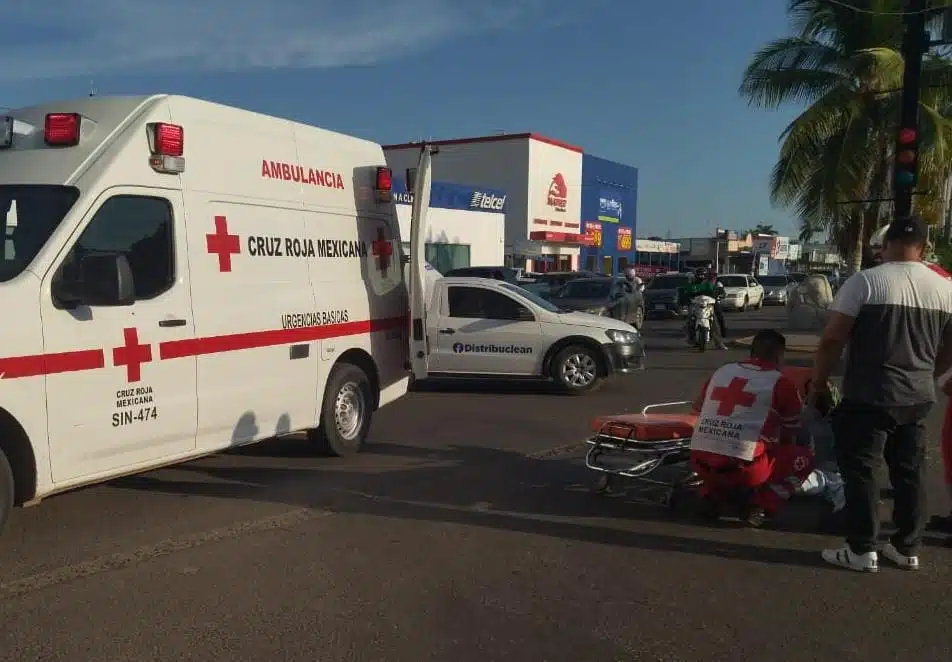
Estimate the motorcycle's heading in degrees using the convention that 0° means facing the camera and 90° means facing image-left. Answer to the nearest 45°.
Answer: approximately 0°

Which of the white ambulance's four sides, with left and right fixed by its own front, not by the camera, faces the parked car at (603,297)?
back

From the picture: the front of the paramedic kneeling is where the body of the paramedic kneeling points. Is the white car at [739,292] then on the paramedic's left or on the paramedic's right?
on the paramedic's left

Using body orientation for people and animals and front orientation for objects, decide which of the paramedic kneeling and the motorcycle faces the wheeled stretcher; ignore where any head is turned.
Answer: the motorcycle

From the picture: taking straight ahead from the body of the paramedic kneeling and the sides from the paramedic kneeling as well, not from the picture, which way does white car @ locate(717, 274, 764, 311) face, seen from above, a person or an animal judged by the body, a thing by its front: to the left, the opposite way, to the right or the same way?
the opposite way

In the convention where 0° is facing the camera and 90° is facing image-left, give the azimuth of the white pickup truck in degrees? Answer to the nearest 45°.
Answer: approximately 270°

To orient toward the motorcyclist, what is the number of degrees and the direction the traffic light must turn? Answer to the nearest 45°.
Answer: approximately 135° to its right

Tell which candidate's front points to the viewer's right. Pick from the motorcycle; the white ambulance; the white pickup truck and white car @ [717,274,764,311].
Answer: the white pickup truck

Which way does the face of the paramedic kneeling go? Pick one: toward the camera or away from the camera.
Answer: away from the camera
